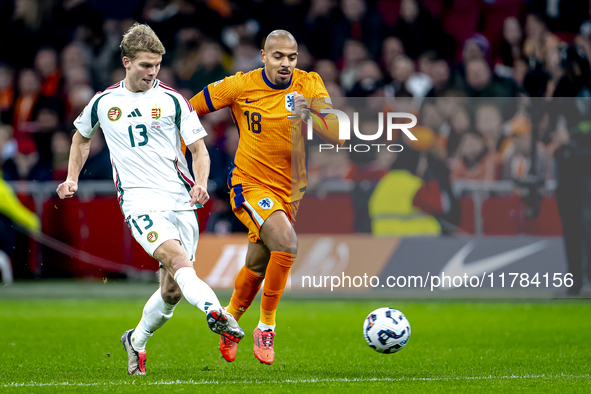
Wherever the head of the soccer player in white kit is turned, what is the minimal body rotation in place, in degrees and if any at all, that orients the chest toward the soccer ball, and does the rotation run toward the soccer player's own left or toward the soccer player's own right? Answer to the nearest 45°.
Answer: approximately 90° to the soccer player's own left

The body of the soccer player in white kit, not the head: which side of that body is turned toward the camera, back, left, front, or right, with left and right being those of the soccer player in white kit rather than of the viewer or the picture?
front

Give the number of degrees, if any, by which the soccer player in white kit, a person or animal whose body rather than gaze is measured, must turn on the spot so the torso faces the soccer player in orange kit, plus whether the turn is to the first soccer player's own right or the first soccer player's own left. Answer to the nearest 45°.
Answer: approximately 135° to the first soccer player's own left

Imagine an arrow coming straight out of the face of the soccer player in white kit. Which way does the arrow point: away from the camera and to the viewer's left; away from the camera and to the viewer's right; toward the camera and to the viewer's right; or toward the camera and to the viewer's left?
toward the camera and to the viewer's right
